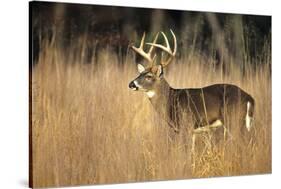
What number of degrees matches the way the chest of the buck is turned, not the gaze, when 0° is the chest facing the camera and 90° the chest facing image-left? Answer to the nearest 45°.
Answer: approximately 90°
